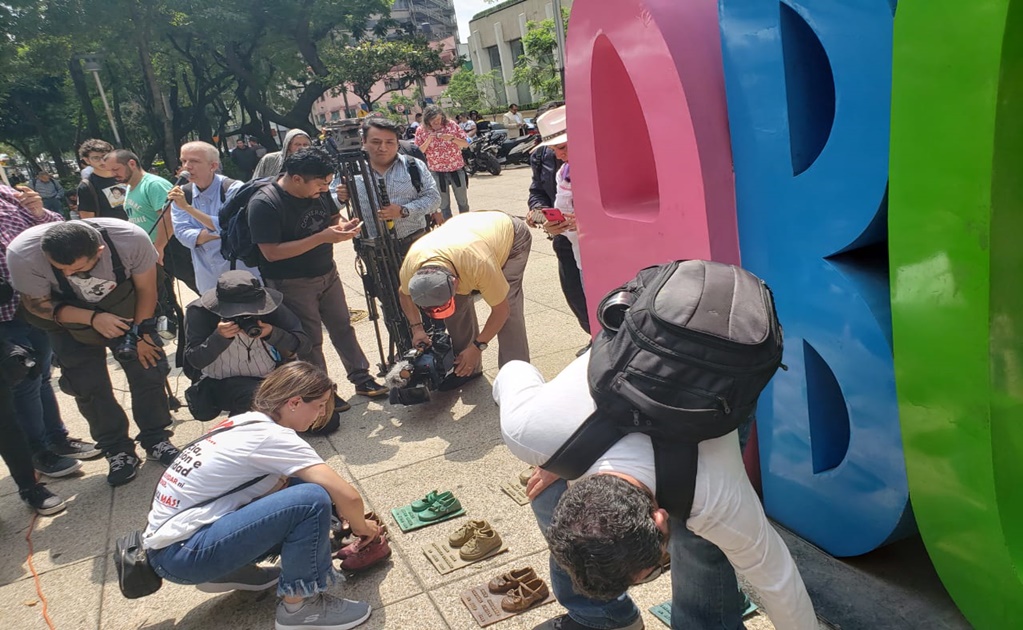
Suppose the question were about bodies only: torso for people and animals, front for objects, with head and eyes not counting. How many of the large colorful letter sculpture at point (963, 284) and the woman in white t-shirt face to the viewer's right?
1

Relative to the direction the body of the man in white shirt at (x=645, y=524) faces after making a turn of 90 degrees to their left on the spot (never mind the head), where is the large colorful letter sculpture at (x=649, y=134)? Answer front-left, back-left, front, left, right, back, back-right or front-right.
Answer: left

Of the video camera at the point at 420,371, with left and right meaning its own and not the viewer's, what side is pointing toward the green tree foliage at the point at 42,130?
right

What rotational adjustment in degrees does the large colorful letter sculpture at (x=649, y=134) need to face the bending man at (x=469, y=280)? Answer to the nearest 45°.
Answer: approximately 90° to its right

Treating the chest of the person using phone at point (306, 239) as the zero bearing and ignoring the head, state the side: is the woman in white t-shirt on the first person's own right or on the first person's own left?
on the first person's own right

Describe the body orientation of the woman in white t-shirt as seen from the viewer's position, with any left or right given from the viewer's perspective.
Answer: facing to the right of the viewer

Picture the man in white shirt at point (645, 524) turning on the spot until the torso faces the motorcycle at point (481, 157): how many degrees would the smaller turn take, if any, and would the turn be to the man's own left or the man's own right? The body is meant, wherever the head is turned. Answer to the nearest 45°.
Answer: approximately 180°

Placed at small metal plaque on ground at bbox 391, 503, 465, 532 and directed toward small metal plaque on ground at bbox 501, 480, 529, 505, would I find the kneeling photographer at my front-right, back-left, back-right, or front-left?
back-left

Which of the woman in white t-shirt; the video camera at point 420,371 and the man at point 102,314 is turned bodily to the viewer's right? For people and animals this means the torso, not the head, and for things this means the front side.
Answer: the woman in white t-shirt

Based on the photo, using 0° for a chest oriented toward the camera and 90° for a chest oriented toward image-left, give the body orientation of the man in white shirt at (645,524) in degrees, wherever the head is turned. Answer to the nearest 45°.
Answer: approximately 0°
